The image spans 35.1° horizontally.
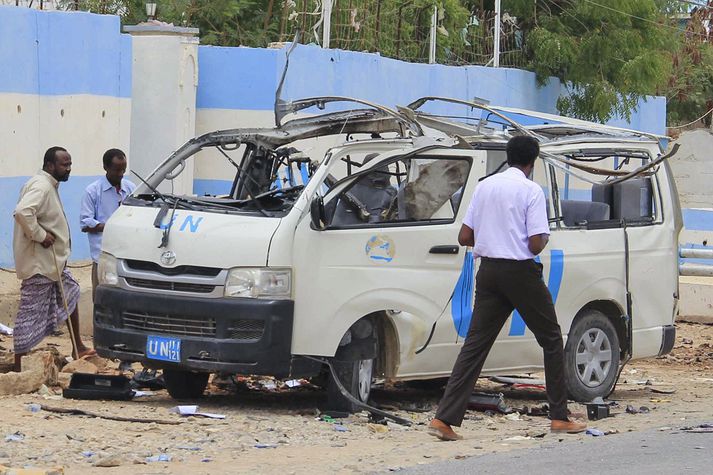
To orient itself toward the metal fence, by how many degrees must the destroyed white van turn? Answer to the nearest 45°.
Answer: approximately 135° to its right

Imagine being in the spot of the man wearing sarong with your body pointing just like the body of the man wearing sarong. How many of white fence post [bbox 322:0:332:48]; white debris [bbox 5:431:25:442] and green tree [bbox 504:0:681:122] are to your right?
1

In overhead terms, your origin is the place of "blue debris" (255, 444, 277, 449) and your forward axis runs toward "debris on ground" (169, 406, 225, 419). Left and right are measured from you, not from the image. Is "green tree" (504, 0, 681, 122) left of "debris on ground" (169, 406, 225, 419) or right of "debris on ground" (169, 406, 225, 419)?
right

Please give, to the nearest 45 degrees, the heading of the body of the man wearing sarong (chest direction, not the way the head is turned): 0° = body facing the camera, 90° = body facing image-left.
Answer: approximately 270°

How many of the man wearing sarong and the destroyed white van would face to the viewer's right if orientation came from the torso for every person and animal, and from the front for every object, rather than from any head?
1

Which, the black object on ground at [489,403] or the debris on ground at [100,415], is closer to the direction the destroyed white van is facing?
the debris on ground

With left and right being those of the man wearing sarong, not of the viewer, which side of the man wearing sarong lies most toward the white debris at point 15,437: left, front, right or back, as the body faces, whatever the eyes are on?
right

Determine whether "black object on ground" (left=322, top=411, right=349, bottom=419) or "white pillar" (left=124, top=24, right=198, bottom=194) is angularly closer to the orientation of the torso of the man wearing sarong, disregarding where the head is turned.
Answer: the black object on ground

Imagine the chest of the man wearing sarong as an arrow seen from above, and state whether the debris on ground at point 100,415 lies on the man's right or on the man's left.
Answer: on the man's right

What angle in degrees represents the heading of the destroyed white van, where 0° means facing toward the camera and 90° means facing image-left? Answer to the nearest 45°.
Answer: approximately 45°

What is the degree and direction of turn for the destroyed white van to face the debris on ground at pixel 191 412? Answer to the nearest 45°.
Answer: approximately 45° to its right

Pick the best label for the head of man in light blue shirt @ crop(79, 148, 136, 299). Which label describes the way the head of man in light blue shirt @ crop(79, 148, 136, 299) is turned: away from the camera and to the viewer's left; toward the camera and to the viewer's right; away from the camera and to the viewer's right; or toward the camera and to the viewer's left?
toward the camera and to the viewer's right

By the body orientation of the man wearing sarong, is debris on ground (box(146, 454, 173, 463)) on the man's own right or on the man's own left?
on the man's own right

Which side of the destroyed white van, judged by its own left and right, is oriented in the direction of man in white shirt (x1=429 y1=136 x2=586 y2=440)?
left
